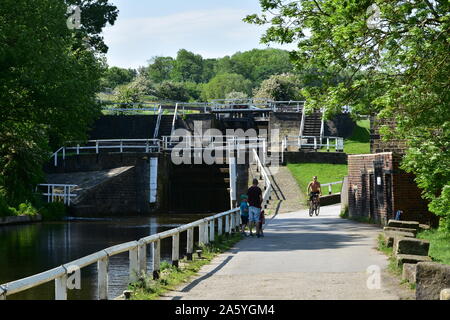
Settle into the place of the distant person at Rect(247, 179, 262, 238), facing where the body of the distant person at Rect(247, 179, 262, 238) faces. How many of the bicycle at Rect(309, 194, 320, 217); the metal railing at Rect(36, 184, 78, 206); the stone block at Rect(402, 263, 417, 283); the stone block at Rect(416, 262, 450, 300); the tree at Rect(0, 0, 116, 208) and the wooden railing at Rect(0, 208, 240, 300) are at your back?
3

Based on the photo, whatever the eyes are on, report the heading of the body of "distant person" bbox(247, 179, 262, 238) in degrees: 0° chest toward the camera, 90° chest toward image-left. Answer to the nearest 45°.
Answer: approximately 180°

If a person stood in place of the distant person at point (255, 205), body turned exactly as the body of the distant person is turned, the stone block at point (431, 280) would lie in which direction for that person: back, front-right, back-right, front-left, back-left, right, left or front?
back

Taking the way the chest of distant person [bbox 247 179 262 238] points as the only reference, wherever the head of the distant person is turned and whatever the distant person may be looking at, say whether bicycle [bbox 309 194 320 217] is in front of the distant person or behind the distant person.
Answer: in front

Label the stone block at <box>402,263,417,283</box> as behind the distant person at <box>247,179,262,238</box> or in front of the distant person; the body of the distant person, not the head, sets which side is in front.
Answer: behind

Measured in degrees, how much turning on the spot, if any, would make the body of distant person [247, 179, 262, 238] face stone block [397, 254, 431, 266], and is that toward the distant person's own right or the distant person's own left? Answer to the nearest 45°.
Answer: approximately 180°

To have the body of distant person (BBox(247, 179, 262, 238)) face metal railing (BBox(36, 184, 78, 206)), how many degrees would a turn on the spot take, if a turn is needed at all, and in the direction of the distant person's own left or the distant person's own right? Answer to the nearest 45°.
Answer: approximately 45° to the distant person's own left

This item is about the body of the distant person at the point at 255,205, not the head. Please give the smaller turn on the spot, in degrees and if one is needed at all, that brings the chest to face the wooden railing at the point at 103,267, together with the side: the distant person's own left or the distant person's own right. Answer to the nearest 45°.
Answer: approximately 180°

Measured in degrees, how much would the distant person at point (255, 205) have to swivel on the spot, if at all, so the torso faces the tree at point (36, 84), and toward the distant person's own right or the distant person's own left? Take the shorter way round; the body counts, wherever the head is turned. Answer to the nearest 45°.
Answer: approximately 45° to the distant person's own left

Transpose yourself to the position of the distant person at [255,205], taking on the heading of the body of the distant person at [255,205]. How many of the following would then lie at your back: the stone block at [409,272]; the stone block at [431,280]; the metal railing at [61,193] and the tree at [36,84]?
2
